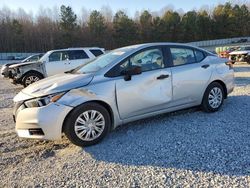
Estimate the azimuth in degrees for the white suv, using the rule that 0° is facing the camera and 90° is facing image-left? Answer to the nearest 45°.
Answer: approximately 45°

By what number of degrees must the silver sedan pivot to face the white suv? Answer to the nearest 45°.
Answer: approximately 135° to its right

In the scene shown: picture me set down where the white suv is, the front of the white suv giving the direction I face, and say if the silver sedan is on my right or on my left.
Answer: on my left

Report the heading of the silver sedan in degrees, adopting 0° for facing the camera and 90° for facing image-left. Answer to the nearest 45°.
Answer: approximately 45°

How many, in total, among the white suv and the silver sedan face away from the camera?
0

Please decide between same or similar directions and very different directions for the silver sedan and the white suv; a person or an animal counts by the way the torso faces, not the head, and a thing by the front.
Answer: same or similar directions
